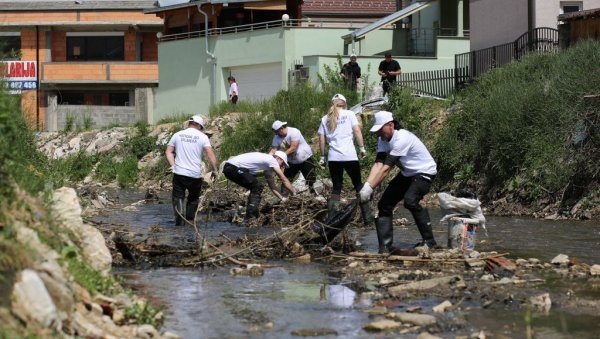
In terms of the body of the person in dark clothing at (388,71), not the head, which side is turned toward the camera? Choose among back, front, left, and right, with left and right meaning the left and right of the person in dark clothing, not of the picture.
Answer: front

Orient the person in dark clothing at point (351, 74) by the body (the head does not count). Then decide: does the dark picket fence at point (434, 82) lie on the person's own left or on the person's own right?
on the person's own left

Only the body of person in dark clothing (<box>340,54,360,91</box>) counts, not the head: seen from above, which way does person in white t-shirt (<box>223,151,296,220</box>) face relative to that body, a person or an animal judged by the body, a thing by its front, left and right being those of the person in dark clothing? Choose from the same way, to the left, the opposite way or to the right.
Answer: to the left

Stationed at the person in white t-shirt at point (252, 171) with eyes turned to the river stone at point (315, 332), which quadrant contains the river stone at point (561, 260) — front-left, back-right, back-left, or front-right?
front-left

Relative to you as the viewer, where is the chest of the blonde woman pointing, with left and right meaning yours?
facing away from the viewer

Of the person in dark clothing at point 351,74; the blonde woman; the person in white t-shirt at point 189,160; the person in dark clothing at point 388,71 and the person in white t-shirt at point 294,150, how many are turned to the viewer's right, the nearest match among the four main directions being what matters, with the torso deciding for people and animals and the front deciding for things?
0

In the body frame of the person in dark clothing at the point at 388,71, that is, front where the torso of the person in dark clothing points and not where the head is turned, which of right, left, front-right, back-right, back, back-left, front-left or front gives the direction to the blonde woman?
front

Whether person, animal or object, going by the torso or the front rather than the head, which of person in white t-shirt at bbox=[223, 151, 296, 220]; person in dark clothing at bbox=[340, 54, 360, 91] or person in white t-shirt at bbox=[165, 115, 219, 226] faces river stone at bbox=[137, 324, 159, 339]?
the person in dark clothing

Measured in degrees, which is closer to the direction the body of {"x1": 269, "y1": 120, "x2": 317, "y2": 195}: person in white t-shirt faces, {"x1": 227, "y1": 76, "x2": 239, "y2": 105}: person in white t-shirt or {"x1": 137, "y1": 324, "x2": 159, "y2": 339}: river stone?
the river stone

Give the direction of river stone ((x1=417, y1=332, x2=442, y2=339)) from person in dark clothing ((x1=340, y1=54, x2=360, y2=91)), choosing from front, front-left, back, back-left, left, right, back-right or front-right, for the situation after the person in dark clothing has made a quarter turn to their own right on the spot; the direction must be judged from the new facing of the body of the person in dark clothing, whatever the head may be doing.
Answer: left

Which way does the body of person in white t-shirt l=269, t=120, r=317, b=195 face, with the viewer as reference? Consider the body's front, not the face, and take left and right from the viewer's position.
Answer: facing the viewer and to the left of the viewer

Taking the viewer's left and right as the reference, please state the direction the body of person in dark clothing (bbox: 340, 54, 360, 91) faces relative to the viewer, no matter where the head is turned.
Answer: facing the viewer

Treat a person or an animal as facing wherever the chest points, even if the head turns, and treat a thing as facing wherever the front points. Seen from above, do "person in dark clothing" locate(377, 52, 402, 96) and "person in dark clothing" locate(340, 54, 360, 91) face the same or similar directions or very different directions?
same or similar directions

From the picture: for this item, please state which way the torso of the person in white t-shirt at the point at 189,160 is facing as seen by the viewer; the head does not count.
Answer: away from the camera

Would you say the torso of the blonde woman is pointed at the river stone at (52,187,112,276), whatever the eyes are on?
no

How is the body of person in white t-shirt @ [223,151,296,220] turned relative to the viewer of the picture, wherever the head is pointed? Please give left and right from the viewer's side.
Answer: facing to the right of the viewer

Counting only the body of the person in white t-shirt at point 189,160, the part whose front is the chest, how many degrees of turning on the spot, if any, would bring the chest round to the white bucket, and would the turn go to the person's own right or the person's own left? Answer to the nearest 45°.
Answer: approximately 135° to the person's own right

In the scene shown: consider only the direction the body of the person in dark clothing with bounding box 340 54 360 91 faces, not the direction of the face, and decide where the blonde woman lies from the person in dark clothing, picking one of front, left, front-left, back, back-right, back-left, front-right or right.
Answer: front

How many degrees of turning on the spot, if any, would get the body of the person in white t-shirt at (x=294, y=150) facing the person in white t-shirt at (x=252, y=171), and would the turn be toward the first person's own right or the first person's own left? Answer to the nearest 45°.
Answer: approximately 45° to the first person's own left
